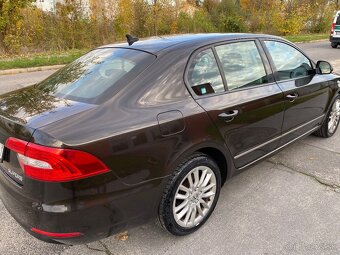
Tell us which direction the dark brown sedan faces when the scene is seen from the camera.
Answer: facing away from the viewer and to the right of the viewer

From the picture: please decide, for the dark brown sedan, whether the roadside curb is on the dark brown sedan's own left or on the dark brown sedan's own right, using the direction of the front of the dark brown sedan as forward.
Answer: on the dark brown sedan's own left
